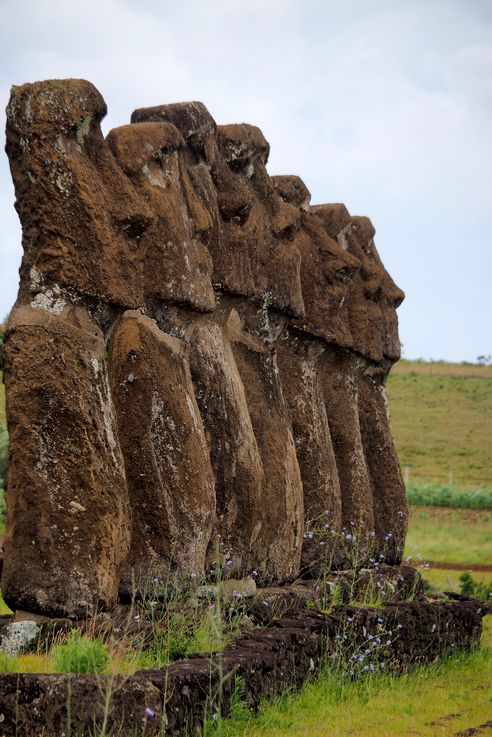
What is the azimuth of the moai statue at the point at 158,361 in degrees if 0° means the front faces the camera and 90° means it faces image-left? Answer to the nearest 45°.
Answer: approximately 270°

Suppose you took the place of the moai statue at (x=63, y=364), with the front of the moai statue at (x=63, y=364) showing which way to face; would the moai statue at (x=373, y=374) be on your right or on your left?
on your left

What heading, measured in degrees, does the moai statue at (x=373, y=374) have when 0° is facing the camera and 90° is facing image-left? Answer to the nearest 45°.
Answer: approximately 270°

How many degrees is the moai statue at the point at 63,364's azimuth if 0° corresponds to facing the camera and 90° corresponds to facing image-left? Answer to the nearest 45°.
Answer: approximately 270°

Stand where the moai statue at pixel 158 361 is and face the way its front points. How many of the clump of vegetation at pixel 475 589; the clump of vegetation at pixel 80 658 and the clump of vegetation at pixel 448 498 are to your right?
1

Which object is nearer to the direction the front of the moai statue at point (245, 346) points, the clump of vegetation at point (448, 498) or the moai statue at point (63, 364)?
the clump of vegetation

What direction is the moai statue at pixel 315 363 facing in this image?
to the viewer's right

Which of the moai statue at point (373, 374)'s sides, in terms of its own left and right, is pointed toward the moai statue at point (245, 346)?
right

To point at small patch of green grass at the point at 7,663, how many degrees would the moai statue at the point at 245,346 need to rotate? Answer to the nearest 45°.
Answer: approximately 90° to its right

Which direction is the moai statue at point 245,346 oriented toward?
to the viewer's right
